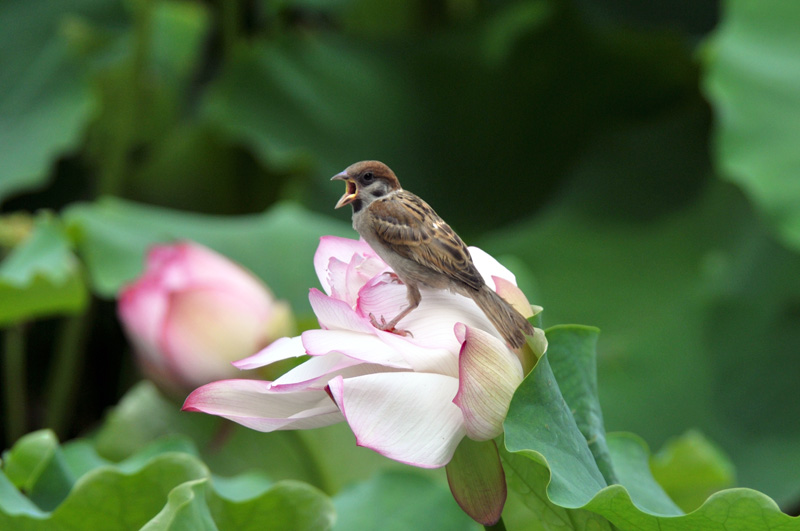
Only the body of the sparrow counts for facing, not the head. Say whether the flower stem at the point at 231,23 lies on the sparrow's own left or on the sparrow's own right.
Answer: on the sparrow's own right

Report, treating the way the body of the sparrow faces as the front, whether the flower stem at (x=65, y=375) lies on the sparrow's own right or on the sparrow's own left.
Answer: on the sparrow's own right

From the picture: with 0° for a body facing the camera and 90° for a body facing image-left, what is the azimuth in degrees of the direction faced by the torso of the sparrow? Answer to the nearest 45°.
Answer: approximately 90°
